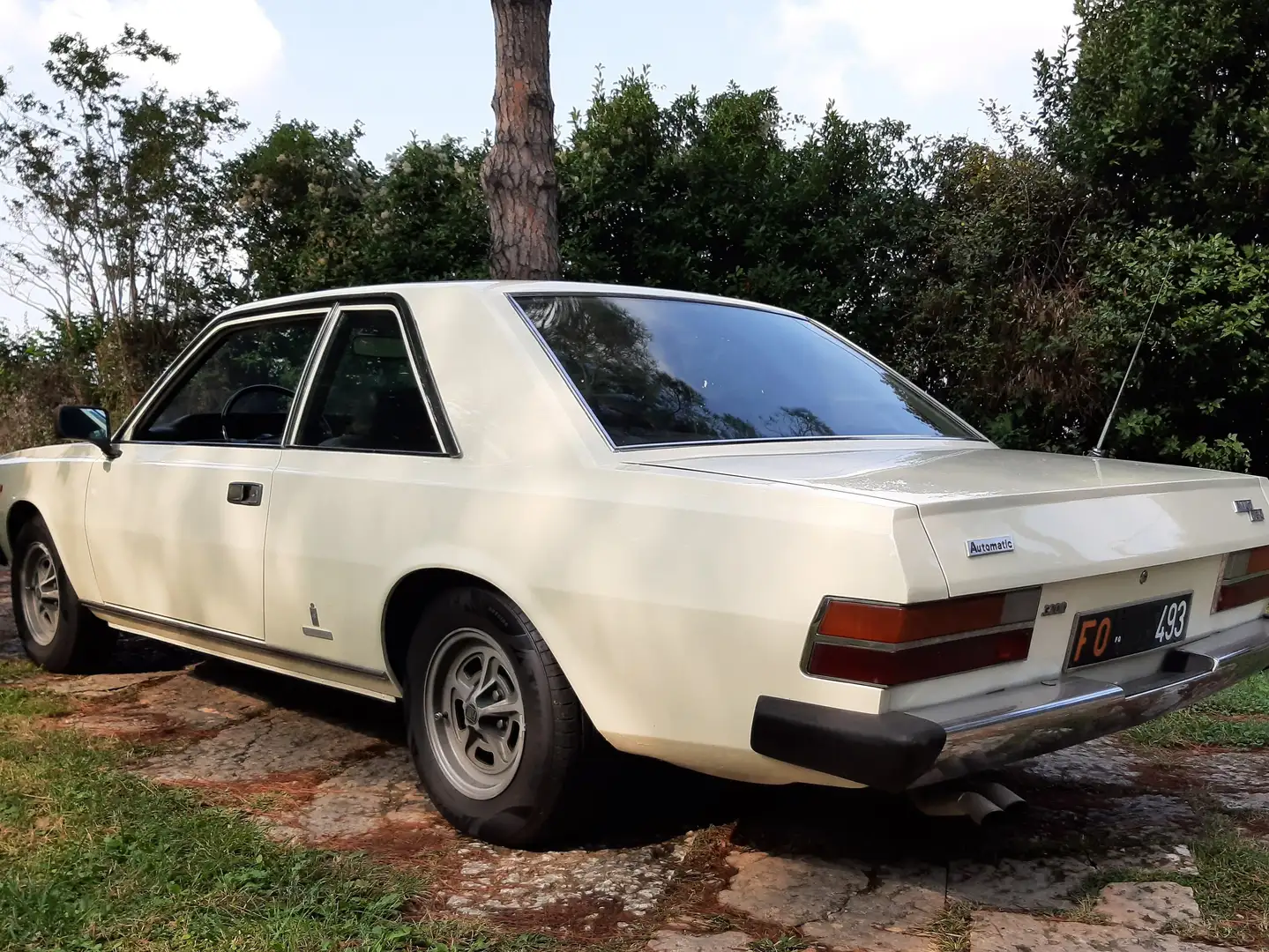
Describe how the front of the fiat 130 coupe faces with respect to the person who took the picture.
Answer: facing away from the viewer and to the left of the viewer
